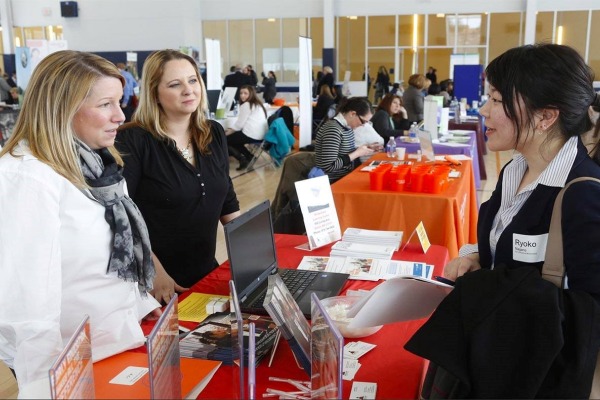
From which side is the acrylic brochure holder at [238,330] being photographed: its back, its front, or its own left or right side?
right

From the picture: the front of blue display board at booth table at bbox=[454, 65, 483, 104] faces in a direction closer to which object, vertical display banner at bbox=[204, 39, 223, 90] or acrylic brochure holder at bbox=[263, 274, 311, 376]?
the acrylic brochure holder

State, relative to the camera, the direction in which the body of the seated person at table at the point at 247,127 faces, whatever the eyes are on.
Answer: to the viewer's left

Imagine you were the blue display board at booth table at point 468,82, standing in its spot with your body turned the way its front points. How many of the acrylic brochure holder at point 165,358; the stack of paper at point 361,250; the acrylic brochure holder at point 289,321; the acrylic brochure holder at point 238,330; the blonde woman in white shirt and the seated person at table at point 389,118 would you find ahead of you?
6

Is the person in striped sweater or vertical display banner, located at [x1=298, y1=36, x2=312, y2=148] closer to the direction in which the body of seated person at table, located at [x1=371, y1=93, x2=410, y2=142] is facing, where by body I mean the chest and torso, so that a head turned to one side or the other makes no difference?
the person in striped sweater

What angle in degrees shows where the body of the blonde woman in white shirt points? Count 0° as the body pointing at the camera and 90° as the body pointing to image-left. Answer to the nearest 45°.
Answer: approximately 270°

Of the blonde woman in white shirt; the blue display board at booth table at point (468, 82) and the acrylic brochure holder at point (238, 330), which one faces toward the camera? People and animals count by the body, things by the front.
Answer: the blue display board at booth table

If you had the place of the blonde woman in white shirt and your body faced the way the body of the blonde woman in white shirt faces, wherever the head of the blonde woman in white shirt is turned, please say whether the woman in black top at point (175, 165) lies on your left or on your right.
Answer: on your left

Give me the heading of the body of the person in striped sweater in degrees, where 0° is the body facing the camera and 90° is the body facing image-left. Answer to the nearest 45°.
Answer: approximately 270°

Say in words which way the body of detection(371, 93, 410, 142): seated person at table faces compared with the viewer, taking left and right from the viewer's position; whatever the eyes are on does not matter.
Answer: facing the viewer and to the right of the viewer

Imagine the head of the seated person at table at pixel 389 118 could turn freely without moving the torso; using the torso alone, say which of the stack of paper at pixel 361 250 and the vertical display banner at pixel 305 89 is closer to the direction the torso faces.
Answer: the stack of paper

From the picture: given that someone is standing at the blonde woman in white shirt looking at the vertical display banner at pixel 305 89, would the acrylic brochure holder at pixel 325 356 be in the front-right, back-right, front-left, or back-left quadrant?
back-right

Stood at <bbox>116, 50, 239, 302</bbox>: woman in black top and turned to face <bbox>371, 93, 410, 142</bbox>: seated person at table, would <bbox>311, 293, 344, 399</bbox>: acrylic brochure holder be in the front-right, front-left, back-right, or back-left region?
back-right

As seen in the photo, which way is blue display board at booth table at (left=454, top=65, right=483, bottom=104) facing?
toward the camera

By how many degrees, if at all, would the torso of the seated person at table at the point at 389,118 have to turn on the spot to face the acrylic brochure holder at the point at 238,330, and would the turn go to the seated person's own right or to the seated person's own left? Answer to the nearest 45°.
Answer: approximately 45° to the seated person's own right
